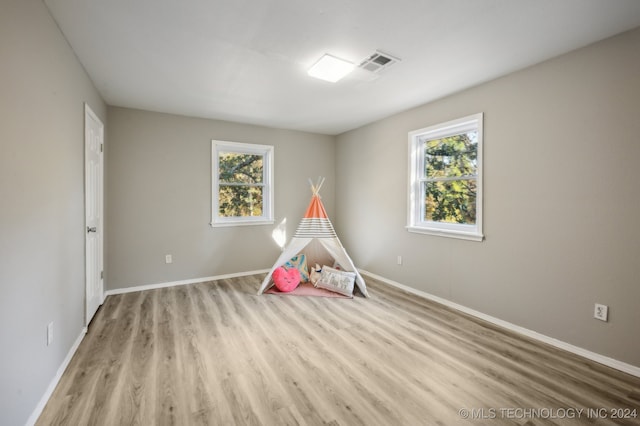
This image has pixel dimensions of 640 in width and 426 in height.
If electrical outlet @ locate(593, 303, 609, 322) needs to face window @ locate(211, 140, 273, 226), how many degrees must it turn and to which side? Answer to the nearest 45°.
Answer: approximately 90° to its right

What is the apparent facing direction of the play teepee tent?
toward the camera

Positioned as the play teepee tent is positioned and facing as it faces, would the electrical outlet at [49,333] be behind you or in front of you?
in front

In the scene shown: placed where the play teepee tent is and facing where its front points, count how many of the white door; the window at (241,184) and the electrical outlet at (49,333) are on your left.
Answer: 0

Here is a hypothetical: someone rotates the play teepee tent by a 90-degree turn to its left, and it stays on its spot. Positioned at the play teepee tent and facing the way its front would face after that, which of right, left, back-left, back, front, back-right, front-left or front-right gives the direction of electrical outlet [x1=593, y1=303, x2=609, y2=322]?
front-right

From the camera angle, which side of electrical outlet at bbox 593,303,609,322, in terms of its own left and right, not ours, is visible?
front

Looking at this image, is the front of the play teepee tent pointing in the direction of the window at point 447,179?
no

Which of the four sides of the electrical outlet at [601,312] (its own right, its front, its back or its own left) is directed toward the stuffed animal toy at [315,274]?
right

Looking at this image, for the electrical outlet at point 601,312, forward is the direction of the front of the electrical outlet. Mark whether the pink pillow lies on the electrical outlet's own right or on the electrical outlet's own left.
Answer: on the electrical outlet's own right
